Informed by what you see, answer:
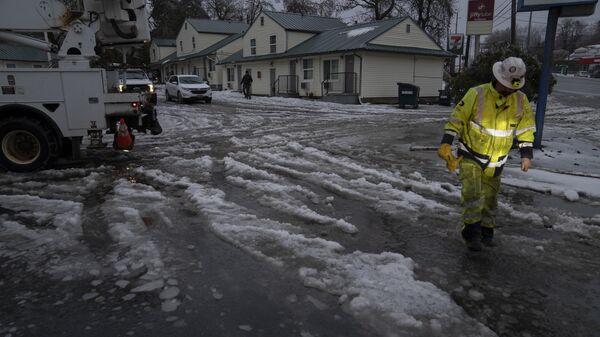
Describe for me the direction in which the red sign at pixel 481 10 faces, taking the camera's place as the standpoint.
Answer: facing the viewer

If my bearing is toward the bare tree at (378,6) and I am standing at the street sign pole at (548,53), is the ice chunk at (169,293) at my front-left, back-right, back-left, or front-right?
back-left

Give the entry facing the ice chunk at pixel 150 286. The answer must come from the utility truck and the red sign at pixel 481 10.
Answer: the red sign

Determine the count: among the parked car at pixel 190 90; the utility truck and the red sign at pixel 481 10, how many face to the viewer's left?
1

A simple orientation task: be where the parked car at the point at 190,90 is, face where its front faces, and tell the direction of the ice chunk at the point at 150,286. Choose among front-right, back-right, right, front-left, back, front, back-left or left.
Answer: front-right

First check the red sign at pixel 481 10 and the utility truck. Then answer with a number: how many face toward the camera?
1

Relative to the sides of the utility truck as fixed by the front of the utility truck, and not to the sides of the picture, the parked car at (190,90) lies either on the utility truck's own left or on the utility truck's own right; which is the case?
on the utility truck's own right

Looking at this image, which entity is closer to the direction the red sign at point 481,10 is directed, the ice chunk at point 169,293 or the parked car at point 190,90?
the ice chunk

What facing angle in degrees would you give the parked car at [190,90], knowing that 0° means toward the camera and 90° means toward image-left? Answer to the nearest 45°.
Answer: approximately 315°

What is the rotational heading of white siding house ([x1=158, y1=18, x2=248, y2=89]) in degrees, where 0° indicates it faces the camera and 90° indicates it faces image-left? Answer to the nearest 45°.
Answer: approximately 45°

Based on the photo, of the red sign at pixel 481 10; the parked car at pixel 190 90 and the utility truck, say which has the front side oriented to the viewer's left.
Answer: the utility truck

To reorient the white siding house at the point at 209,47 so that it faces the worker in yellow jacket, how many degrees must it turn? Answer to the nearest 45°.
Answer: approximately 45° to its left

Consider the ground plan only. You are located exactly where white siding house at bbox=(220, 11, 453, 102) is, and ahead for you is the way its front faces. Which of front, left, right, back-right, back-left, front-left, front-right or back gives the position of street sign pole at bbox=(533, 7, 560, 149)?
front-left

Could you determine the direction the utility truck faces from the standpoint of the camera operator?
facing to the left of the viewer

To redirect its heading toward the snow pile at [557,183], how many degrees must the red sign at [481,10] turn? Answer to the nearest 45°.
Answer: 0° — it already faces it

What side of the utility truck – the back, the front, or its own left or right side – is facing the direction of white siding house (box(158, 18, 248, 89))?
right

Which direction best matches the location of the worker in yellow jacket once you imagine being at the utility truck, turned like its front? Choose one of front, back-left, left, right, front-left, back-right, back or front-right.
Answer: back-left

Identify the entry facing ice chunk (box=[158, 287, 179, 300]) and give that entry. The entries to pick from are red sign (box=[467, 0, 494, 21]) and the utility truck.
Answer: the red sign

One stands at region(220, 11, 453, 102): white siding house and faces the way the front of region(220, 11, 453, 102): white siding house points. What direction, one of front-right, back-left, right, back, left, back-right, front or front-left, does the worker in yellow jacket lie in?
front-left
